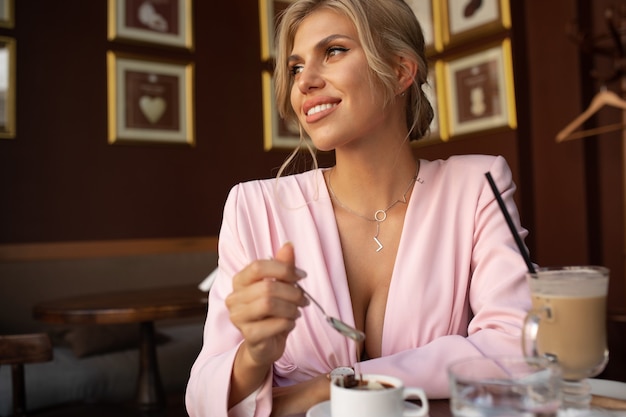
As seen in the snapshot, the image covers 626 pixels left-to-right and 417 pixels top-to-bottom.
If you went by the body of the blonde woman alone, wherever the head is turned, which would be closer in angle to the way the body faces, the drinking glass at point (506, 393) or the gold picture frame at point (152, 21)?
the drinking glass

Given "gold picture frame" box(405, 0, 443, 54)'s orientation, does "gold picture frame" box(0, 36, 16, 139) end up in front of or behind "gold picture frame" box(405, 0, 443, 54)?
in front

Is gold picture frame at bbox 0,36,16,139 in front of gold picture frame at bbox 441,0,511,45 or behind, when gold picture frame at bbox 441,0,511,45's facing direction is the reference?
in front

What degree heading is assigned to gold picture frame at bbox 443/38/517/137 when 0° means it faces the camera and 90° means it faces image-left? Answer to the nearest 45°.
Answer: approximately 45°

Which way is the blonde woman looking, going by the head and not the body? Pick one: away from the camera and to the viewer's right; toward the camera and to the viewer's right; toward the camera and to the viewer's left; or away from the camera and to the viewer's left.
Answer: toward the camera and to the viewer's left

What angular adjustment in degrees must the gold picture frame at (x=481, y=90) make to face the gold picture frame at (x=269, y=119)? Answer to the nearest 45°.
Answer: approximately 45° to its right

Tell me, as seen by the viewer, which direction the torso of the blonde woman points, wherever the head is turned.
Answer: toward the camera

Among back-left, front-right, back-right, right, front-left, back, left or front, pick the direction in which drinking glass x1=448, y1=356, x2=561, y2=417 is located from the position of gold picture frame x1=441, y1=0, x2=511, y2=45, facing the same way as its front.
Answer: front-left

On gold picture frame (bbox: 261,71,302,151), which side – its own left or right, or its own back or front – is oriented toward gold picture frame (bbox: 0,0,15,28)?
right

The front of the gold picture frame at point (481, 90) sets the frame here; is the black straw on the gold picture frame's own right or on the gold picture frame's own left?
on the gold picture frame's own left

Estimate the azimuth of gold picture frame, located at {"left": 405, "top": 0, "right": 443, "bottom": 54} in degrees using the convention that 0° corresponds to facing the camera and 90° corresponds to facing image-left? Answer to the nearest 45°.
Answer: approximately 45°

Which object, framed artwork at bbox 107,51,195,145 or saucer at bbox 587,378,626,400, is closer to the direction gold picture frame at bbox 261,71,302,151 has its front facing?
the saucer

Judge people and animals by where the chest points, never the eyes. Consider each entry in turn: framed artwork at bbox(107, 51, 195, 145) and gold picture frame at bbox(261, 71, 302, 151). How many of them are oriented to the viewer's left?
0
